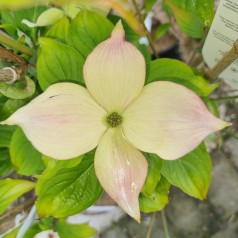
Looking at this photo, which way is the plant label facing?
toward the camera

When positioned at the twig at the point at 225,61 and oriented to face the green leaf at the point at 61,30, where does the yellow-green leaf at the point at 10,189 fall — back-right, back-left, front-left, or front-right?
front-left

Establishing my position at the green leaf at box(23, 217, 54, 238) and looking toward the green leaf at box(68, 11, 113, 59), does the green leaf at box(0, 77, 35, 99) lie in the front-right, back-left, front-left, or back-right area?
front-left

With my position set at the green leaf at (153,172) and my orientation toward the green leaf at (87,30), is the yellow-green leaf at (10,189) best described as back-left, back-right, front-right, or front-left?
front-left
